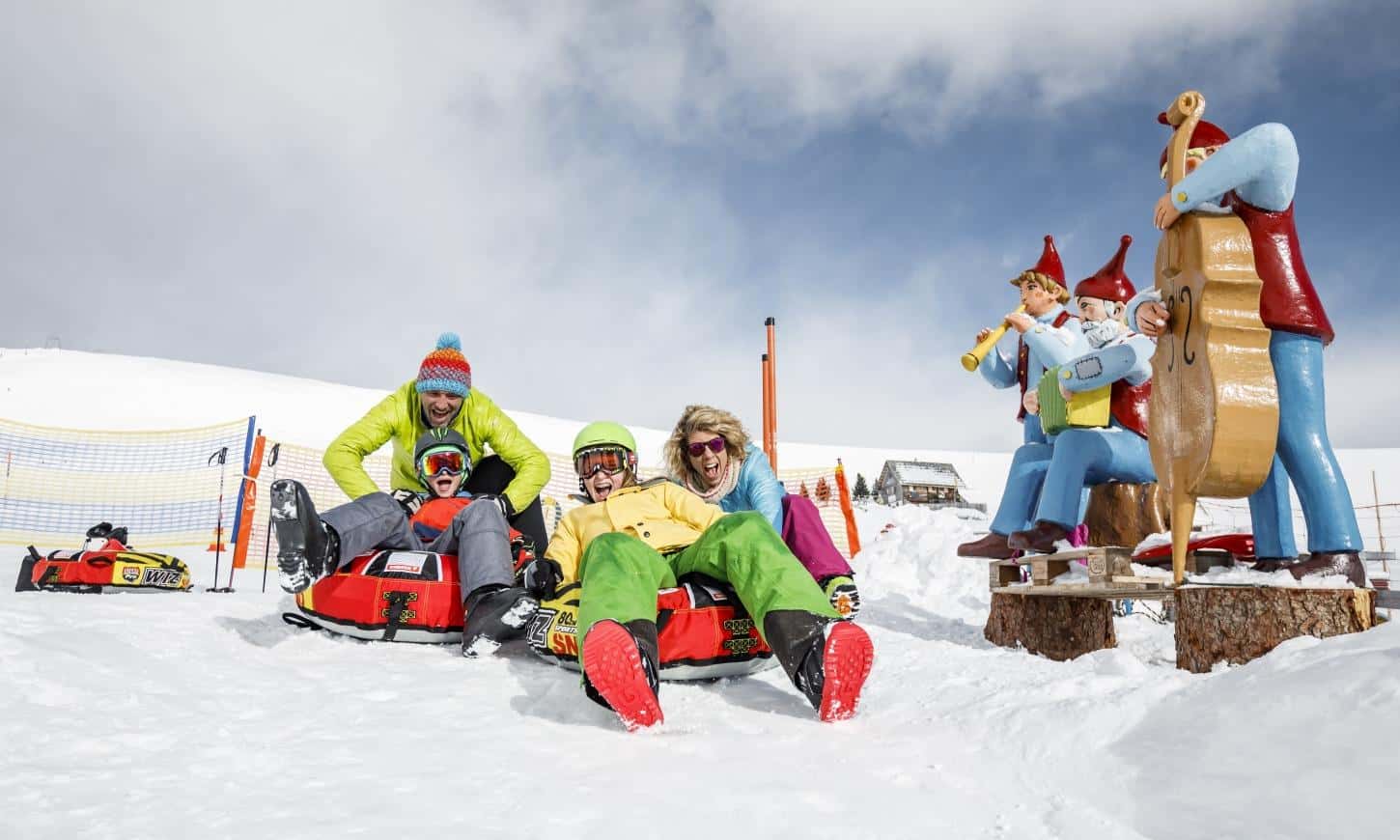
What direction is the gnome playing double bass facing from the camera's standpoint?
to the viewer's left

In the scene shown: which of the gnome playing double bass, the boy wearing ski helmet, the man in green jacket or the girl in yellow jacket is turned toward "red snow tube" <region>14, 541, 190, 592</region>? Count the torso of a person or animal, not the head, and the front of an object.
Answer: the gnome playing double bass

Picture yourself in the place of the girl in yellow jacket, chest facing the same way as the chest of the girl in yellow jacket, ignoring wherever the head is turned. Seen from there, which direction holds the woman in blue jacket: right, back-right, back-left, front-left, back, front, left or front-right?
back

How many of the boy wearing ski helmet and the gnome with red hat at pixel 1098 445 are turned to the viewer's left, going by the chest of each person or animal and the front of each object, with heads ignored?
1

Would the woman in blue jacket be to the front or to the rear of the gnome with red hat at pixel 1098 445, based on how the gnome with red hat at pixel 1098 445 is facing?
to the front

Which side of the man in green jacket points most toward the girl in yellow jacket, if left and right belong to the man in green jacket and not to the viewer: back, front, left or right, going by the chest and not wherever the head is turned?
front

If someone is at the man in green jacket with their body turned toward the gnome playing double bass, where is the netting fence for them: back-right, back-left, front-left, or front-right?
back-left

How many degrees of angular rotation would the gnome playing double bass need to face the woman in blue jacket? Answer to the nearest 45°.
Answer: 0° — it already faces them

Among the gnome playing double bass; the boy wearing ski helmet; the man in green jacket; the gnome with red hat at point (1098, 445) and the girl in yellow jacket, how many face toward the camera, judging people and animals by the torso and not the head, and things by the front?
3

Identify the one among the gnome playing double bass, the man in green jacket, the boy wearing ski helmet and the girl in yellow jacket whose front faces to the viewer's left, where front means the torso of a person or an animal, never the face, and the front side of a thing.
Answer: the gnome playing double bass

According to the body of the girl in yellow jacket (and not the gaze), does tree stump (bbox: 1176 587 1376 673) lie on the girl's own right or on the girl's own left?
on the girl's own left

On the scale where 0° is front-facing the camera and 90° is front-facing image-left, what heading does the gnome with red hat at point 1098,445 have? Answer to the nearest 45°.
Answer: approximately 90°
